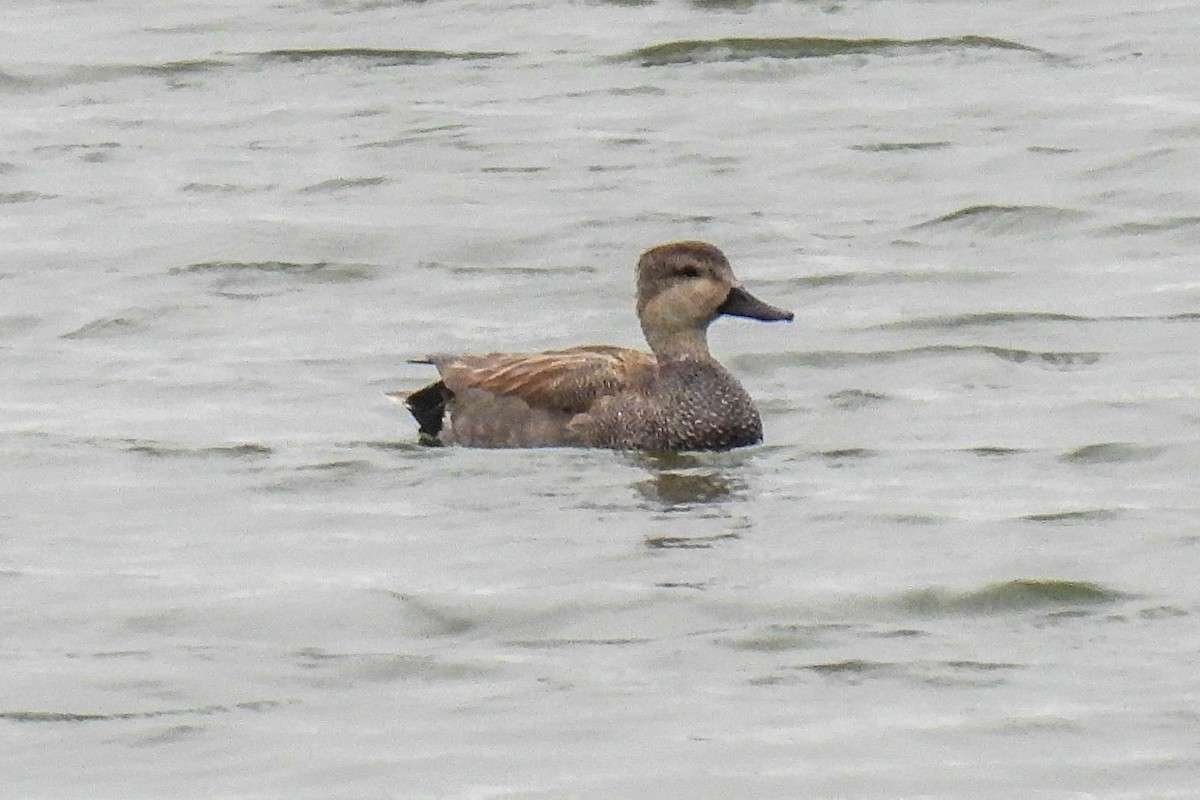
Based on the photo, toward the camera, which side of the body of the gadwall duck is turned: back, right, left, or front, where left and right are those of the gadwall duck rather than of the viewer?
right
